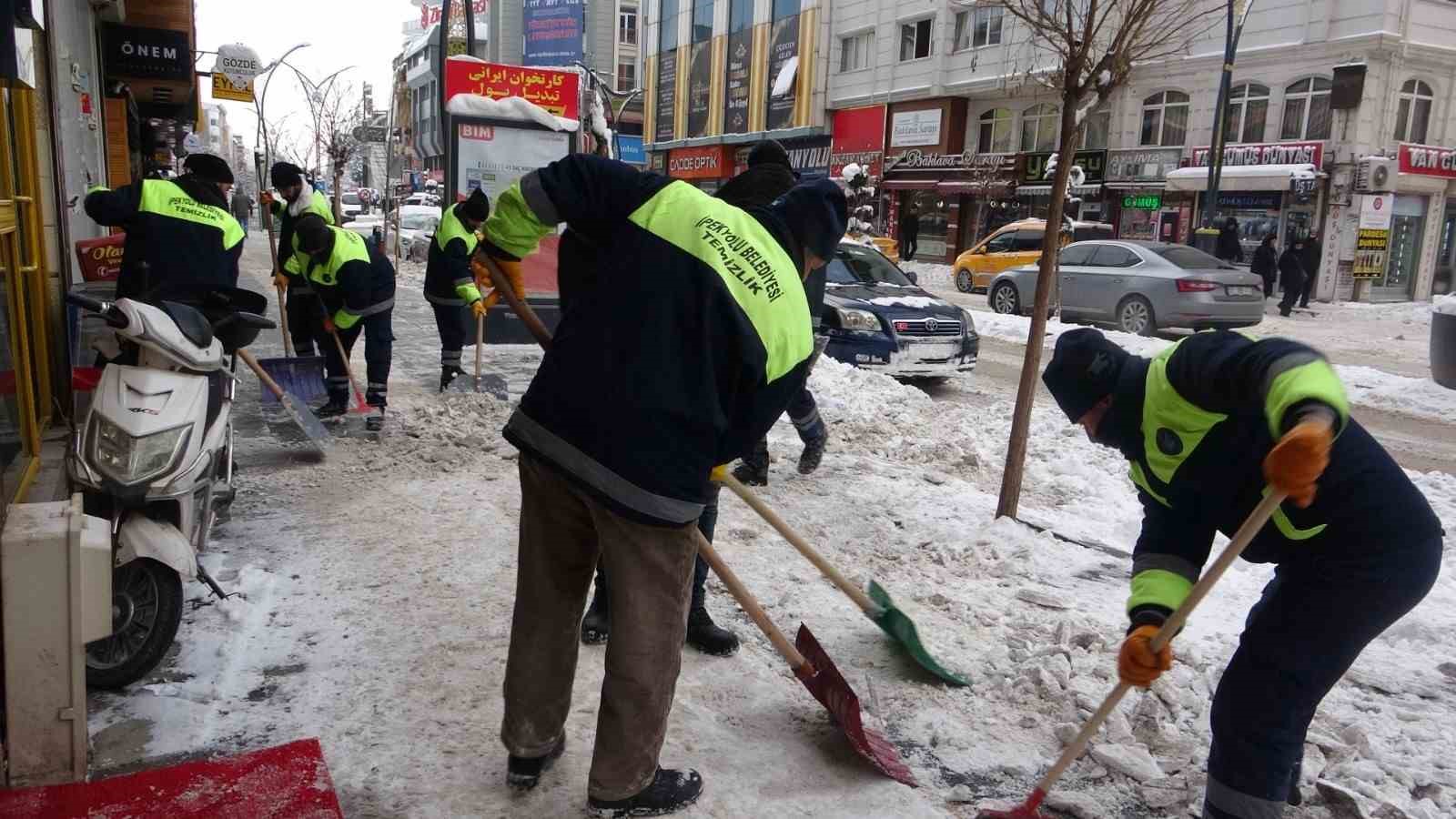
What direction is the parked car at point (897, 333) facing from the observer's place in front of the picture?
facing the viewer and to the right of the viewer

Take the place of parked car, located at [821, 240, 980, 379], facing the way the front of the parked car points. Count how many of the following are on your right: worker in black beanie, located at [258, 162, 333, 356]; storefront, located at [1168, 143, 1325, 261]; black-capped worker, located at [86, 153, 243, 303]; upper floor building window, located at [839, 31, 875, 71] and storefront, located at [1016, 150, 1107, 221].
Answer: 2

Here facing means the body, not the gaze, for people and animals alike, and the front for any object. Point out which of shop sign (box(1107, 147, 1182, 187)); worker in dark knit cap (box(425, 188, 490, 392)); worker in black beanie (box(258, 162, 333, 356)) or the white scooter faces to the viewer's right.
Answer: worker in dark knit cap (box(425, 188, 490, 392))

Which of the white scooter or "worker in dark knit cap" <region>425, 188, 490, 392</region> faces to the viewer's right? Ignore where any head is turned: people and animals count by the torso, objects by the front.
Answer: the worker in dark knit cap

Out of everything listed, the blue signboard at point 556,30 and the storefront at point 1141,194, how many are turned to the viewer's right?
0

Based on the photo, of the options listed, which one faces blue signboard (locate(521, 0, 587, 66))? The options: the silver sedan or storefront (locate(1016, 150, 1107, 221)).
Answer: the silver sedan

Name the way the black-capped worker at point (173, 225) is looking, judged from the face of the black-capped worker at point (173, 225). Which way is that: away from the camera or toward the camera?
away from the camera

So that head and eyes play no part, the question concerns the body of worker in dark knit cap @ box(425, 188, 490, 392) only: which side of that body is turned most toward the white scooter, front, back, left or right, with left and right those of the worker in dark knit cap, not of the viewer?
right

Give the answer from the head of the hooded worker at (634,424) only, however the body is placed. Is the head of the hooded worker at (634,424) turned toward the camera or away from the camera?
away from the camera

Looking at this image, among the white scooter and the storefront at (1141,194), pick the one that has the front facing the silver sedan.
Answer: the storefront

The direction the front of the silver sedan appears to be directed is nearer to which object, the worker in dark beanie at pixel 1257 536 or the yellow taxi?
the yellow taxi

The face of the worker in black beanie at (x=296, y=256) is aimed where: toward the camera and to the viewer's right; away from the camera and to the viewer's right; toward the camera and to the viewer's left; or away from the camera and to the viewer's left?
toward the camera and to the viewer's left

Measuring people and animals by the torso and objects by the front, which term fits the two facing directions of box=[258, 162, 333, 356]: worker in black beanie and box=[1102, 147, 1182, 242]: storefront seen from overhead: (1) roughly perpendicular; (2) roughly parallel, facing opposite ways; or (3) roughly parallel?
roughly parallel

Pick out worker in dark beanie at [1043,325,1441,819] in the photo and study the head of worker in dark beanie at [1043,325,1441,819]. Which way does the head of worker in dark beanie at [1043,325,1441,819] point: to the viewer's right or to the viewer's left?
to the viewer's left

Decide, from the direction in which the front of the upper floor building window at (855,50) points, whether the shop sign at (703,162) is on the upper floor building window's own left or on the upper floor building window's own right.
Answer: on the upper floor building window's own right

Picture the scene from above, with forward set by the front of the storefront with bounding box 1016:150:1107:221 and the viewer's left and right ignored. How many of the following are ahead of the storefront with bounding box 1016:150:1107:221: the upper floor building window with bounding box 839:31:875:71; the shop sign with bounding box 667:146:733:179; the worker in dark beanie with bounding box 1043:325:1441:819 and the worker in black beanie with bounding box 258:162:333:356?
2

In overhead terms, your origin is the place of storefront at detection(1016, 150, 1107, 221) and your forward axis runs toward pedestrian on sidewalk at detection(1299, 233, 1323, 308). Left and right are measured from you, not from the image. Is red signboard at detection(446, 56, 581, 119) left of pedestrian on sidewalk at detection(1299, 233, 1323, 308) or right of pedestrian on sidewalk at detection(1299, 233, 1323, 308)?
right

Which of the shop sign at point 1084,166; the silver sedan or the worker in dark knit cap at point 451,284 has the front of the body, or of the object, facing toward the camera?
the shop sign

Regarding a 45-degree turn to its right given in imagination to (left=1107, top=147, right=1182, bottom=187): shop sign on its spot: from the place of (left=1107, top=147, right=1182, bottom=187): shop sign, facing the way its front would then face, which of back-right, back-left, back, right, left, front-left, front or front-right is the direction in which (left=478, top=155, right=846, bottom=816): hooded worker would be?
front-left

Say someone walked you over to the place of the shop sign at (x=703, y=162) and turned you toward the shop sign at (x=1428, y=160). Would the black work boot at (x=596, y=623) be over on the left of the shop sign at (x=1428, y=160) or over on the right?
right
